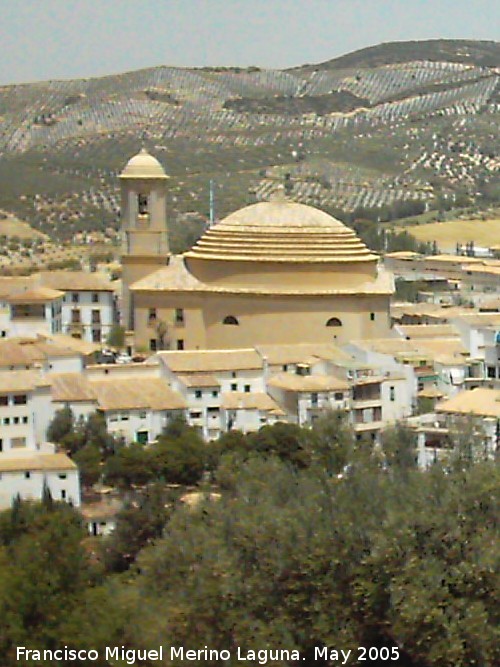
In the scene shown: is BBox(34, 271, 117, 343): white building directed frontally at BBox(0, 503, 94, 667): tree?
yes

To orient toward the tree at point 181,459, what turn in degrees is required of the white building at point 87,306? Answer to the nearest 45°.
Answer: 0° — it already faces it

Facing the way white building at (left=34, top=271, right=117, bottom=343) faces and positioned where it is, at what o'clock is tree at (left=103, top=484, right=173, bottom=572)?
The tree is roughly at 12 o'clock from the white building.

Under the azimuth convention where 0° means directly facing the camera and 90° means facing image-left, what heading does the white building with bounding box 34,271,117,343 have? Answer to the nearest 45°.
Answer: approximately 0°
